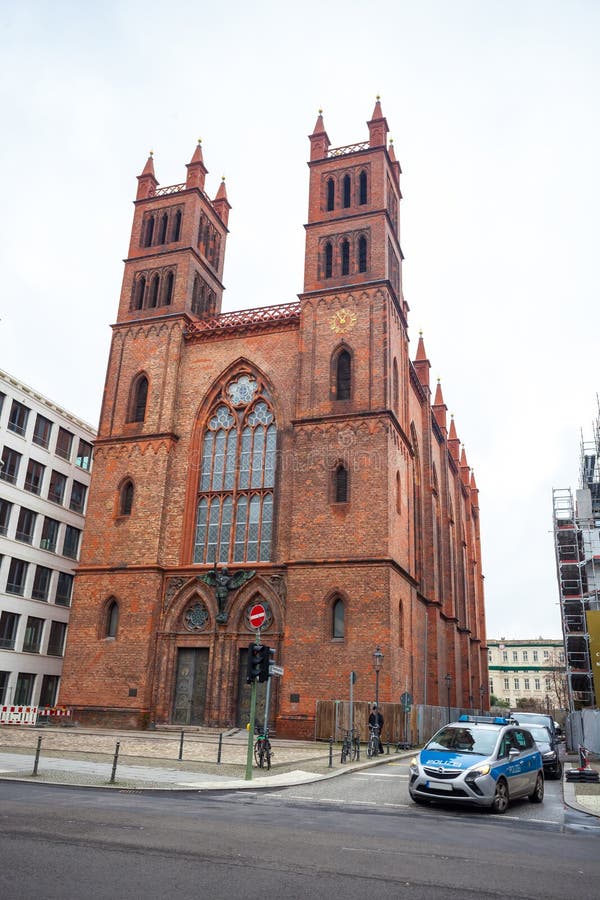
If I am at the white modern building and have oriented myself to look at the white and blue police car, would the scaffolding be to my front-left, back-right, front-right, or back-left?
front-left

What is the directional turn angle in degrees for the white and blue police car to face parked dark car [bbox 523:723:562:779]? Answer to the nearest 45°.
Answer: approximately 135° to its right

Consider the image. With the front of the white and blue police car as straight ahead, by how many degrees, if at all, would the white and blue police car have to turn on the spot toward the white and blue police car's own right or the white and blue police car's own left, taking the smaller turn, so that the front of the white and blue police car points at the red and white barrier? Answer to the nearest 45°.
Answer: approximately 90° to the white and blue police car's own right

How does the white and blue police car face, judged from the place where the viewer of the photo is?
facing the viewer and to the left of the viewer

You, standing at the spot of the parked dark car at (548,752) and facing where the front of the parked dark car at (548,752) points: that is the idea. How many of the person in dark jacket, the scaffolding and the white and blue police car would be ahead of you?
1

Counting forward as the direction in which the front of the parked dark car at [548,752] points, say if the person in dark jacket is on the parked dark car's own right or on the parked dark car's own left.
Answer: on the parked dark car's own right

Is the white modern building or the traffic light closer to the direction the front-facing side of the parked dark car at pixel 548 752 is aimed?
the traffic light

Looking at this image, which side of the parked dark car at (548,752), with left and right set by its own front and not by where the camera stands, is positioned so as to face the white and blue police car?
front

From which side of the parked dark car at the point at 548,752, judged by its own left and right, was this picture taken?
front

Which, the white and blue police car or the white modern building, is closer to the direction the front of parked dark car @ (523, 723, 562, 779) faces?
the white and blue police car

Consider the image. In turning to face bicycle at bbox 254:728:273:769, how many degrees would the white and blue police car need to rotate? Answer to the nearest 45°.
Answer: approximately 90° to its right

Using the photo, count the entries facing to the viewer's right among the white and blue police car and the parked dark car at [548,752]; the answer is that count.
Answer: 0
